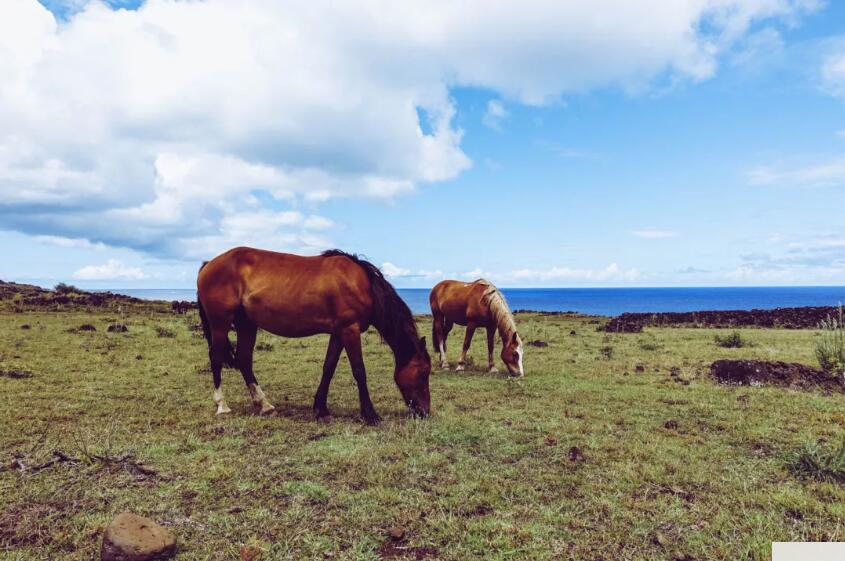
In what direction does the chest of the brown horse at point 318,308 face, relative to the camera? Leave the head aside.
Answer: to the viewer's right

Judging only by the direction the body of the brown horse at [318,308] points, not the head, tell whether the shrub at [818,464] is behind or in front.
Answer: in front

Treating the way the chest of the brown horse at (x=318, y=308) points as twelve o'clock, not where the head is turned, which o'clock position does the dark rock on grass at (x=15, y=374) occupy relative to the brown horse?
The dark rock on grass is roughly at 7 o'clock from the brown horse.

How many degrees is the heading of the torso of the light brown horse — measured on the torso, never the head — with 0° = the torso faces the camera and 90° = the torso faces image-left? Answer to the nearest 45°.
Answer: approximately 315°

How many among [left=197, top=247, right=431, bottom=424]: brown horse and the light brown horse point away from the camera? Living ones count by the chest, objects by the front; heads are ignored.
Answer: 0

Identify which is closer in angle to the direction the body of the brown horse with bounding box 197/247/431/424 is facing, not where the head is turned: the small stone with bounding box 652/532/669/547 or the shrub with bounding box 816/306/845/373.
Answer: the shrub

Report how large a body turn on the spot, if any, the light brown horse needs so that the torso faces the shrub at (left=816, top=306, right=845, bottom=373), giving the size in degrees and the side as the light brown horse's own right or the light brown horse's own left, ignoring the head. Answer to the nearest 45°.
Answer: approximately 45° to the light brown horse's own left

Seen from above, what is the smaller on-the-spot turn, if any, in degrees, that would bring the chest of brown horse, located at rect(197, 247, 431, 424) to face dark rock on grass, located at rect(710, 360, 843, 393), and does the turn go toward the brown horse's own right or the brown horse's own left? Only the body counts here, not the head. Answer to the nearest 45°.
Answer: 0° — it already faces it

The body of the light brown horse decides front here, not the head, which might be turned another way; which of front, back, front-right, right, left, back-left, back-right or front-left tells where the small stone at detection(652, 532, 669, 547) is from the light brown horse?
front-right

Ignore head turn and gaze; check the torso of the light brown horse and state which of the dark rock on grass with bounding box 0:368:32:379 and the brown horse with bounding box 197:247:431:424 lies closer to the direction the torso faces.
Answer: the brown horse

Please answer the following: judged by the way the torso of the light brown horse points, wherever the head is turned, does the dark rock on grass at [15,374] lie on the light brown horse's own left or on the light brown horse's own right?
on the light brown horse's own right
